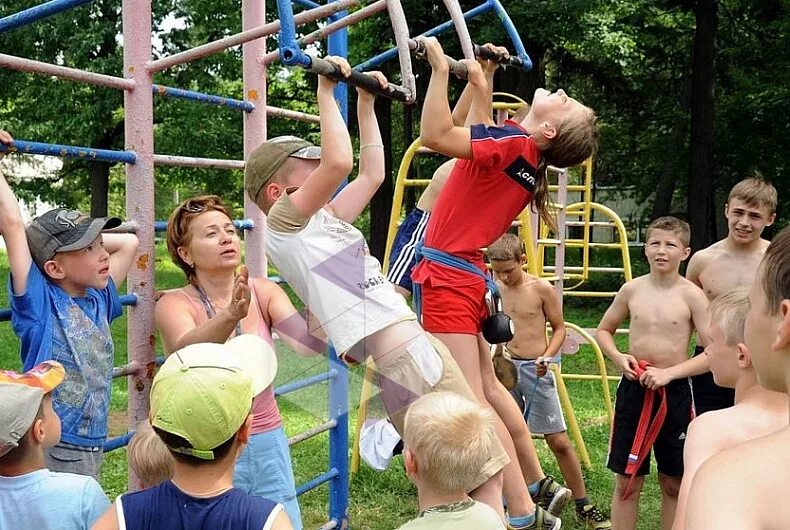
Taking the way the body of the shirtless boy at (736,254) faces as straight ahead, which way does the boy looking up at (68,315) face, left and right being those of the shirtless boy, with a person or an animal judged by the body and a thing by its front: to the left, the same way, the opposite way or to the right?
to the left

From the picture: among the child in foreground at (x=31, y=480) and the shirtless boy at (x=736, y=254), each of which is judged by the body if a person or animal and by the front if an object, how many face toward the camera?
1

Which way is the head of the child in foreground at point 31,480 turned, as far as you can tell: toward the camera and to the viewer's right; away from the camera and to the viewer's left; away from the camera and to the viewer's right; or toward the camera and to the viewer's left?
away from the camera and to the viewer's right

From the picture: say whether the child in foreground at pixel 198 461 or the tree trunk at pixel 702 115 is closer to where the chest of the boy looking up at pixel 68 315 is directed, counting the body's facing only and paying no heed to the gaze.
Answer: the child in foreground

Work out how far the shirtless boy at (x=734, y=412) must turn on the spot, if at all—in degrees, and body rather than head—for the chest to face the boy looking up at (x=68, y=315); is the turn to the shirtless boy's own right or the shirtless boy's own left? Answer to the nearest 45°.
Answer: approximately 45° to the shirtless boy's own left
